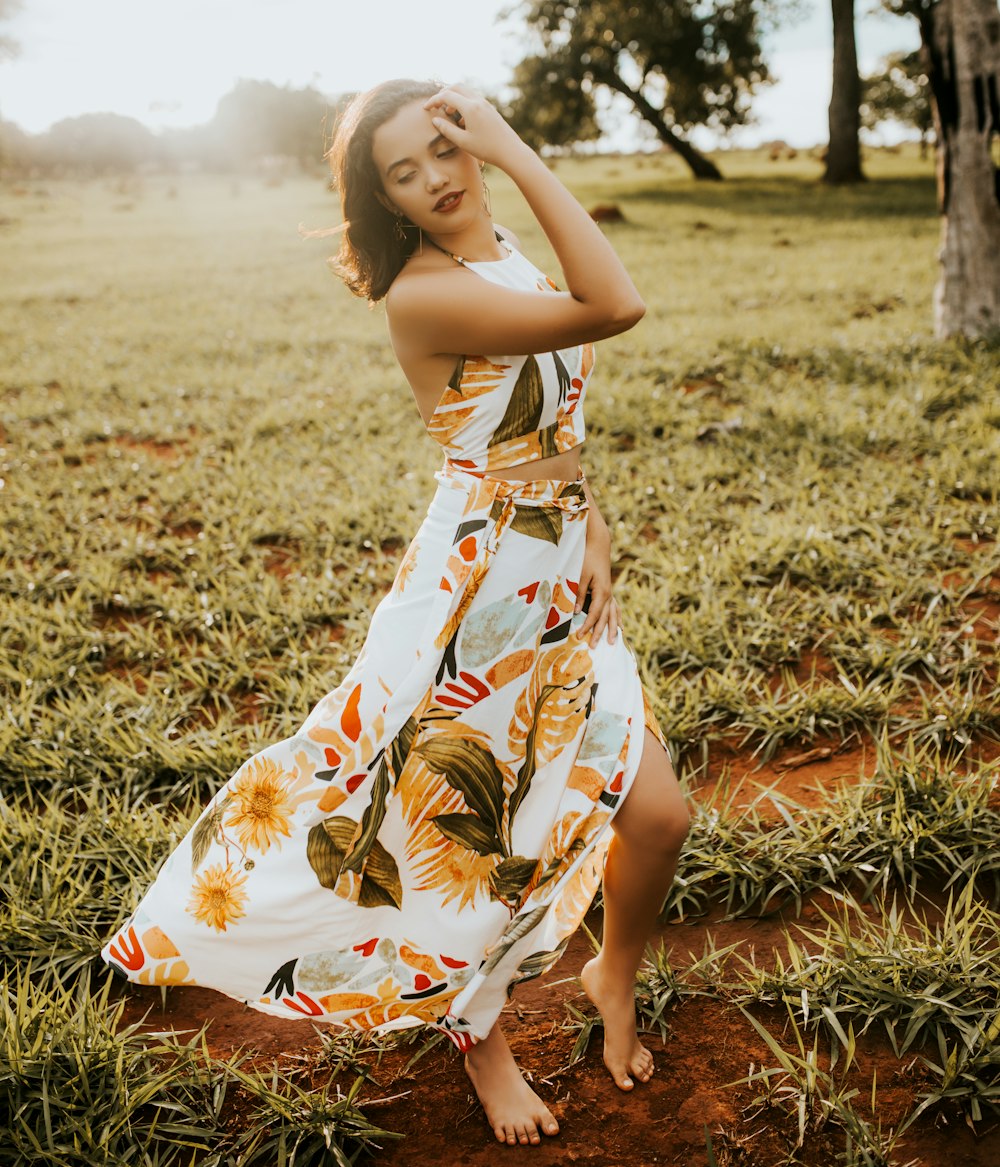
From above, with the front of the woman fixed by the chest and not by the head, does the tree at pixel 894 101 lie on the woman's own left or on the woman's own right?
on the woman's own left

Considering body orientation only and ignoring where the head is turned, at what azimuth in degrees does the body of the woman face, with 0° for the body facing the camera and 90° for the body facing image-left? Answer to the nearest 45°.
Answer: approximately 315°

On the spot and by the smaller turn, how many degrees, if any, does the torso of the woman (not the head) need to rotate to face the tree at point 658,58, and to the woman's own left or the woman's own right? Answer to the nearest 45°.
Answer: approximately 135° to the woman's own left

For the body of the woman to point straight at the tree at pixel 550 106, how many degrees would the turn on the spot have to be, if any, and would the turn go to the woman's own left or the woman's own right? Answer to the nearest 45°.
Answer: approximately 135° to the woman's own left
